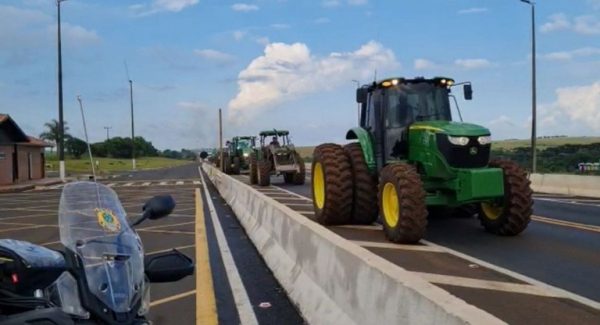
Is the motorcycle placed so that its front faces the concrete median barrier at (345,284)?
no

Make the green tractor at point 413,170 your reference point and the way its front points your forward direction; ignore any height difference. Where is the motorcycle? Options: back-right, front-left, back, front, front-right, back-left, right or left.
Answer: front-right

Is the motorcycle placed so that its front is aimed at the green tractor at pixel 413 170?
no

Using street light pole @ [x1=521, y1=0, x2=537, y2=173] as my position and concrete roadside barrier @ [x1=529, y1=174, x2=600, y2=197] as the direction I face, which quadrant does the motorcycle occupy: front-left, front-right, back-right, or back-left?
front-right

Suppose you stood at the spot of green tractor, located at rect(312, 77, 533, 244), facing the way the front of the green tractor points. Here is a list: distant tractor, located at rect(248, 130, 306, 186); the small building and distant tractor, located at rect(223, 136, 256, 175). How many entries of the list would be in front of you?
0

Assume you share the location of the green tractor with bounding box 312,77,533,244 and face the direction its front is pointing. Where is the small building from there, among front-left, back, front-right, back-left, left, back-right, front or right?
back

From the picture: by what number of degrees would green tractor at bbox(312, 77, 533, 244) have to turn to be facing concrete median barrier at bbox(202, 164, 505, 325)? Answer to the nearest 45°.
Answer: approximately 45° to its right

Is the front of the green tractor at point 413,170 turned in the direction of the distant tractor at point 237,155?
no

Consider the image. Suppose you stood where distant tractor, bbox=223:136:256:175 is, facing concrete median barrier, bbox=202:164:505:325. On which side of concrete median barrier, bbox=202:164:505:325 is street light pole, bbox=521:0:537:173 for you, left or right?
left

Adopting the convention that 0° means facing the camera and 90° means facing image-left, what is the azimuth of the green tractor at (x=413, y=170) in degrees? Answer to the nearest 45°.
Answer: approximately 315°
